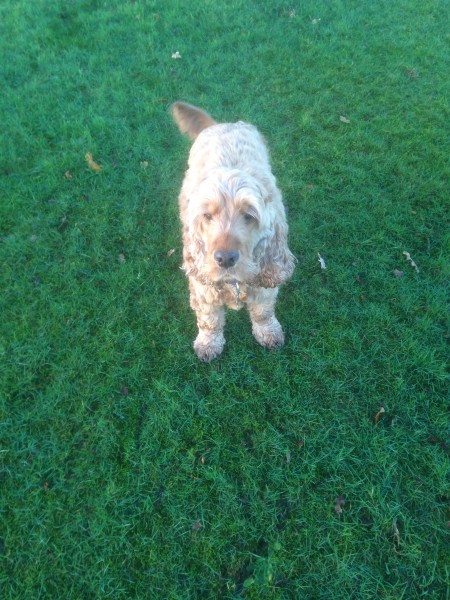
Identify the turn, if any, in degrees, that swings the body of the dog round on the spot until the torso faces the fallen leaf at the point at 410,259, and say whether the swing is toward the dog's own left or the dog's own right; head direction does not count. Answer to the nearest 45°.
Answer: approximately 135° to the dog's own left

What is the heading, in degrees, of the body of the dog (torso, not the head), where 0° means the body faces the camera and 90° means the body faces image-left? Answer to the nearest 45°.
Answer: approximately 0°

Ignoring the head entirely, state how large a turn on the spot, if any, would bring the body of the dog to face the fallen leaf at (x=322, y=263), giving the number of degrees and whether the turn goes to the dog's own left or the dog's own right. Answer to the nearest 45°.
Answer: approximately 135° to the dog's own left

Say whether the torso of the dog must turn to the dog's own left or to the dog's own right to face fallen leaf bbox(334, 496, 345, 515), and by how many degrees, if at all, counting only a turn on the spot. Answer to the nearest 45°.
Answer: approximately 45° to the dog's own left
